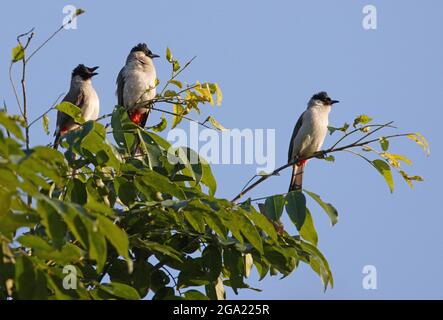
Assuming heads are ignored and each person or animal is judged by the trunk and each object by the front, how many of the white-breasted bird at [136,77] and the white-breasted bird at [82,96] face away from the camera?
0

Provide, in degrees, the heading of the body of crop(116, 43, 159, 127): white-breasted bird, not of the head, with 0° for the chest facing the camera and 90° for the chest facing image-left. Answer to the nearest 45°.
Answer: approximately 315°

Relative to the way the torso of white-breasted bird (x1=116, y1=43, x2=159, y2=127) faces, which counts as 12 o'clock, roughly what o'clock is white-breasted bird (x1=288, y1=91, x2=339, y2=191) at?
white-breasted bird (x1=288, y1=91, x2=339, y2=191) is roughly at 10 o'clock from white-breasted bird (x1=116, y1=43, x2=159, y2=127).
